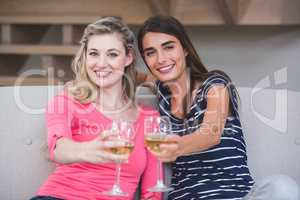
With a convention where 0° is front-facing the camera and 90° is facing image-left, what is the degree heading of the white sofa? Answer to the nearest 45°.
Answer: approximately 0°

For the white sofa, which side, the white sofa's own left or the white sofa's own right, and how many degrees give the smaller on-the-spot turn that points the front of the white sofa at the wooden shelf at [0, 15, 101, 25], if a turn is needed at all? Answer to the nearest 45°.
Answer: approximately 180°

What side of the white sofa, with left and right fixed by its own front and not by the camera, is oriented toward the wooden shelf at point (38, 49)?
back
